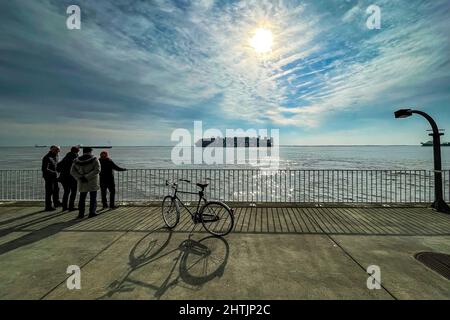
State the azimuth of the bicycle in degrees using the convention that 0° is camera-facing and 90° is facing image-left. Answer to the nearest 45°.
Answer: approximately 135°

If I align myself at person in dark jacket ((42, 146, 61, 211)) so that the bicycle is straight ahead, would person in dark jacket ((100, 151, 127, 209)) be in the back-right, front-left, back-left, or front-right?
front-left

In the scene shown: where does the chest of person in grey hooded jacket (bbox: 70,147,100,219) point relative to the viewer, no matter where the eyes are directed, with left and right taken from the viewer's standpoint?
facing away from the viewer

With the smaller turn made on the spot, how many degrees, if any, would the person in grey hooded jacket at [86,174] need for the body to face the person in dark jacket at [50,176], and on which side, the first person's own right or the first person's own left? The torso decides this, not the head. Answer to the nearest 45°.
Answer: approximately 45° to the first person's own left

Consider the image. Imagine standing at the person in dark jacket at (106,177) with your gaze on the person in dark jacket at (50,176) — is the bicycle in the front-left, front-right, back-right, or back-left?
back-left

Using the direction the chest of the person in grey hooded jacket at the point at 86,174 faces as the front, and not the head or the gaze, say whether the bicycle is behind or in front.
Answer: behind

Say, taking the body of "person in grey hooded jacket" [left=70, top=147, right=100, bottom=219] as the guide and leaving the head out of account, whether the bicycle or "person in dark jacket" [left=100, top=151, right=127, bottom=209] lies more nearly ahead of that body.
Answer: the person in dark jacket

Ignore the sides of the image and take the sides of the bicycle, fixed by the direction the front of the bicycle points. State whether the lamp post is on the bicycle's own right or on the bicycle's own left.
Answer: on the bicycle's own right
